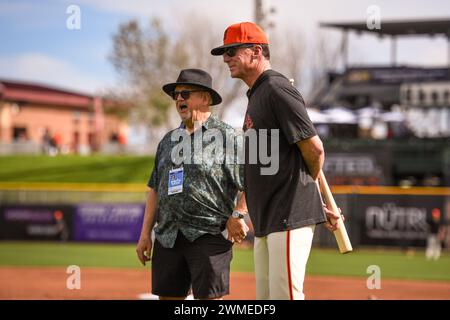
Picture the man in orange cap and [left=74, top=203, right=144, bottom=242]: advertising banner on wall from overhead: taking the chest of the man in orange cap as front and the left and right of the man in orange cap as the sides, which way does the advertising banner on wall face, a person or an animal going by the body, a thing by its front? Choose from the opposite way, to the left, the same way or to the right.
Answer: to the left

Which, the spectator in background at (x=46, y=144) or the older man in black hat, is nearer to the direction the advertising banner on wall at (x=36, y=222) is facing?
the older man in black hat

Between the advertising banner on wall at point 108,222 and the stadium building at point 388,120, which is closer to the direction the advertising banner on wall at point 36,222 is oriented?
the advertising banner on wall

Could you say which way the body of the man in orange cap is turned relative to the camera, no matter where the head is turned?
to the viewer's left

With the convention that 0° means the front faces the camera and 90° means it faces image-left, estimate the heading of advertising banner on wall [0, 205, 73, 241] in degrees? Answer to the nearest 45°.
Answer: approximately 0°

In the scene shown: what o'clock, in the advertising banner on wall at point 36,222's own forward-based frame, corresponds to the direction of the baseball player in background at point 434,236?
The baseball player in background is roughly at 10 o'clock from the advertising banner on wall.

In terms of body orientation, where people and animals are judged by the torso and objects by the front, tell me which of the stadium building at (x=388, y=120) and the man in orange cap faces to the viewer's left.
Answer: the man in orange cap

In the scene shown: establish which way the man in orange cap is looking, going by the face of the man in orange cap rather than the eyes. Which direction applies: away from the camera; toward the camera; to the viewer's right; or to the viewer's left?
to the viewer's left

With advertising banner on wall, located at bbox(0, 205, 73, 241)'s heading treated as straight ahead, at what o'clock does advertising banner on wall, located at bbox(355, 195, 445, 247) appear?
advertising banner on wall, located at bbox(355, 195, 445, 247) is roughly at 10 o'clock from advertising banner on wall, located at bbox(0, 205, 73, 241).

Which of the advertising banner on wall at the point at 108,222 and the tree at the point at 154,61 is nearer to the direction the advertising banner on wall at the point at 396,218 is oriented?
the advertising banner on wall

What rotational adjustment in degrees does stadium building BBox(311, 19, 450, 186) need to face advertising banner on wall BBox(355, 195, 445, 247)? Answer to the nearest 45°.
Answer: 0° — it already faces it

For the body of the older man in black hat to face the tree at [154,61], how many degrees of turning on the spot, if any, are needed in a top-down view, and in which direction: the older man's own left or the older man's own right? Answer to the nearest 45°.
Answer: approximately 135° to the older man's own right

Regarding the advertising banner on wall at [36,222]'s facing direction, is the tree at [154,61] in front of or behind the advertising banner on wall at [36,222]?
behind
